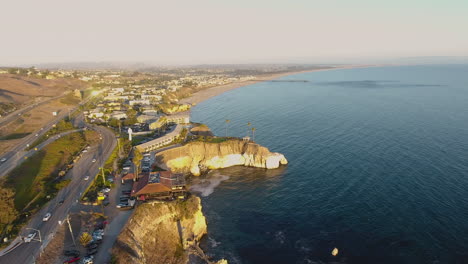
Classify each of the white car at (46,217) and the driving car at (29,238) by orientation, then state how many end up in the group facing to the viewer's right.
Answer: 0
